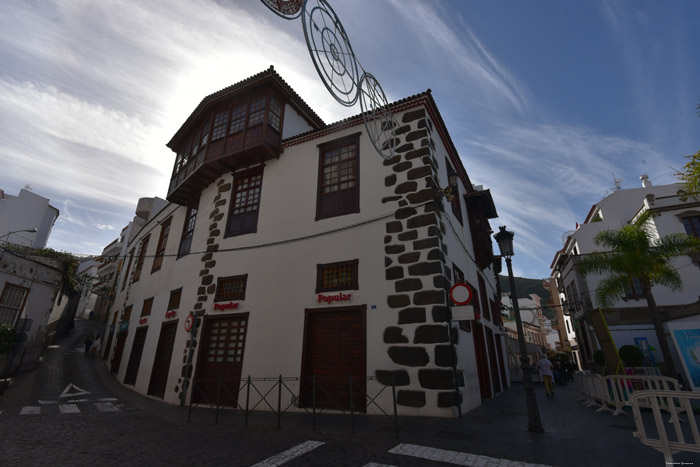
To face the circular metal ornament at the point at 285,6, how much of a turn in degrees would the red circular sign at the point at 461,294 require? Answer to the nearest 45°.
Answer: approximately 45° to its right

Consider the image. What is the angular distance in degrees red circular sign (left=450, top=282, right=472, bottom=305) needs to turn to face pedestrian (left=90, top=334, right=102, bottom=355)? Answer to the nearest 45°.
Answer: approximately 90° to its right

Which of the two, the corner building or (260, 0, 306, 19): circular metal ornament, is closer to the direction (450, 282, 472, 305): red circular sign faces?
the circular metal ornament

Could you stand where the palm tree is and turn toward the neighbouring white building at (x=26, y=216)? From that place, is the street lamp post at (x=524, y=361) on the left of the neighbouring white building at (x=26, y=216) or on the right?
left

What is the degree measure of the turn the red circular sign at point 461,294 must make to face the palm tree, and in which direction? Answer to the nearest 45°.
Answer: approximately 135° to its left

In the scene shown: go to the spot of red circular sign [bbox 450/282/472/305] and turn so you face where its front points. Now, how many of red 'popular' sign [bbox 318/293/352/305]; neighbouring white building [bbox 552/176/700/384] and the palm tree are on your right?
1

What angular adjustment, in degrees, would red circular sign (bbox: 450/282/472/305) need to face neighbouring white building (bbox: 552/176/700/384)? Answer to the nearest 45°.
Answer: approximately 135° to its left

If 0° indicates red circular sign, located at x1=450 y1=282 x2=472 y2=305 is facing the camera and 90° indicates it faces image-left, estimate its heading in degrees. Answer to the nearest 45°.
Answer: approximately 0°
